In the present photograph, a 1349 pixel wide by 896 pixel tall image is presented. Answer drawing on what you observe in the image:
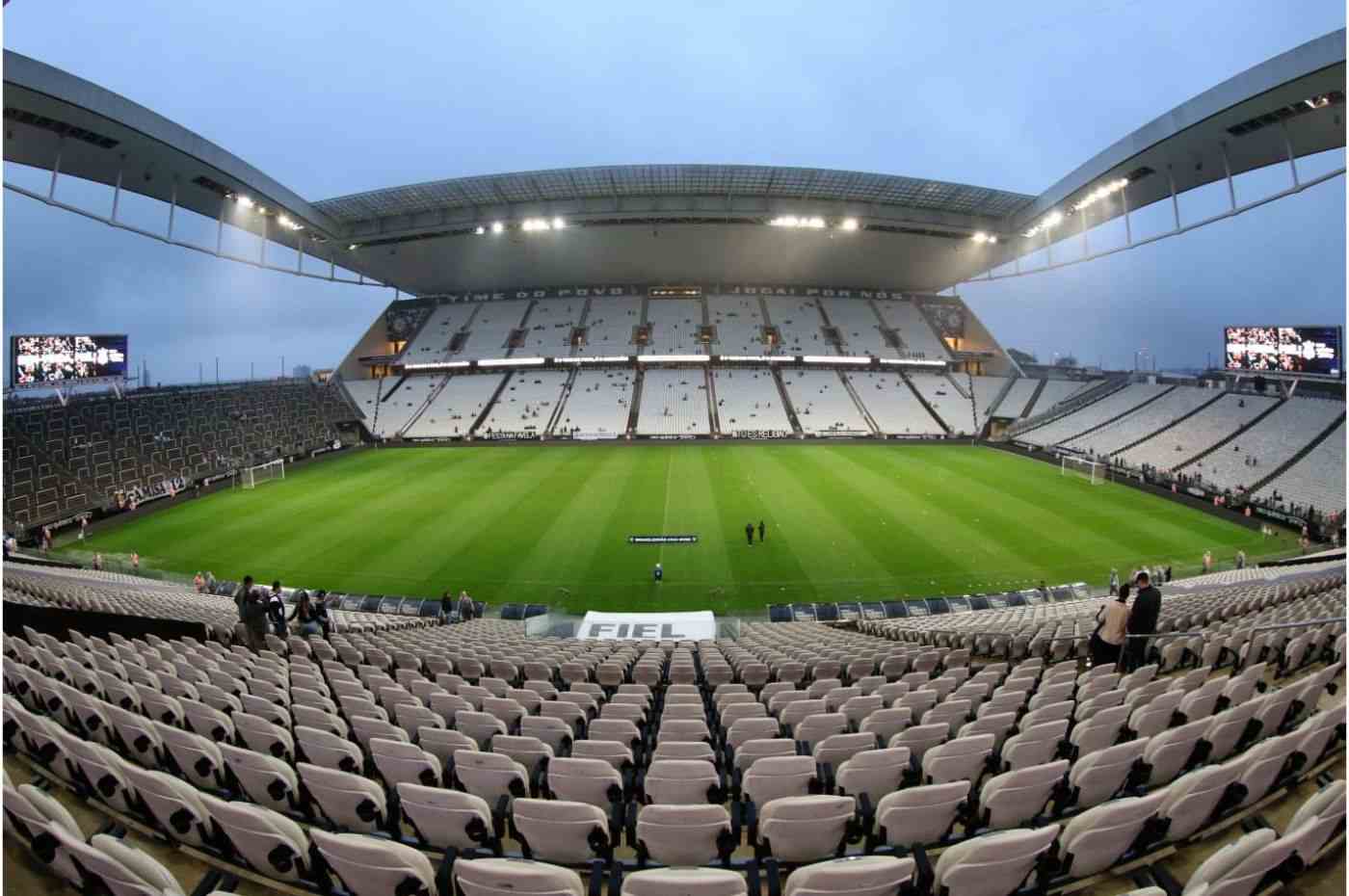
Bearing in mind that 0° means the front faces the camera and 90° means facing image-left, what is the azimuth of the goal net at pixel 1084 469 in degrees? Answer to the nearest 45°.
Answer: approximately 45°

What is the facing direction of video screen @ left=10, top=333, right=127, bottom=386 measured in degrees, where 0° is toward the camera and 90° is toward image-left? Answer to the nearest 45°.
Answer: approximately 315°

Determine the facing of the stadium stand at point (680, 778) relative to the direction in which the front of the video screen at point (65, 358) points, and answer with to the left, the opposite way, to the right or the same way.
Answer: to the left

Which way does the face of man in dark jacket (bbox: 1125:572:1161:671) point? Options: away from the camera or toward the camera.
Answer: away from the camera

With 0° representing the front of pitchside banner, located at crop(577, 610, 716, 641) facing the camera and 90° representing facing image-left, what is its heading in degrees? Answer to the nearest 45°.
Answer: approximately 0°

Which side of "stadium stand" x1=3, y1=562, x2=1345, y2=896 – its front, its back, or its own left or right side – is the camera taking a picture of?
back

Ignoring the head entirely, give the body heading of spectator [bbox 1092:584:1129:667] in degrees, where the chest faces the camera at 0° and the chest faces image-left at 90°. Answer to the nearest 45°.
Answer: approximately 180°
